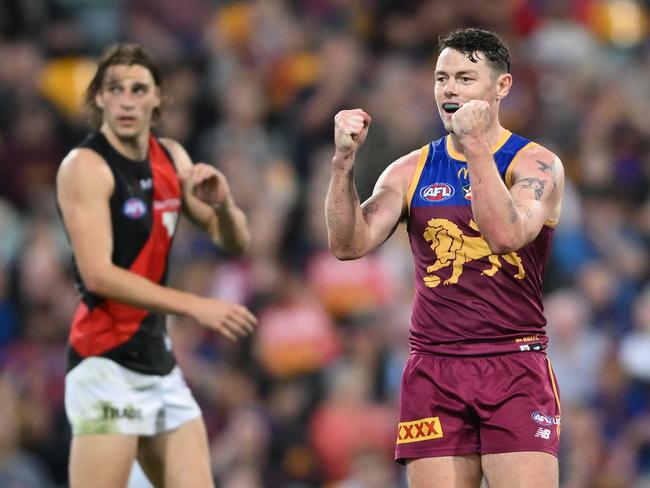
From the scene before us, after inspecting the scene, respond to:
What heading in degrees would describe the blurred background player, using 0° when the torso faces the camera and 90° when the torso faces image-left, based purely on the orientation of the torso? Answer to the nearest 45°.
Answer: approximately 315°
